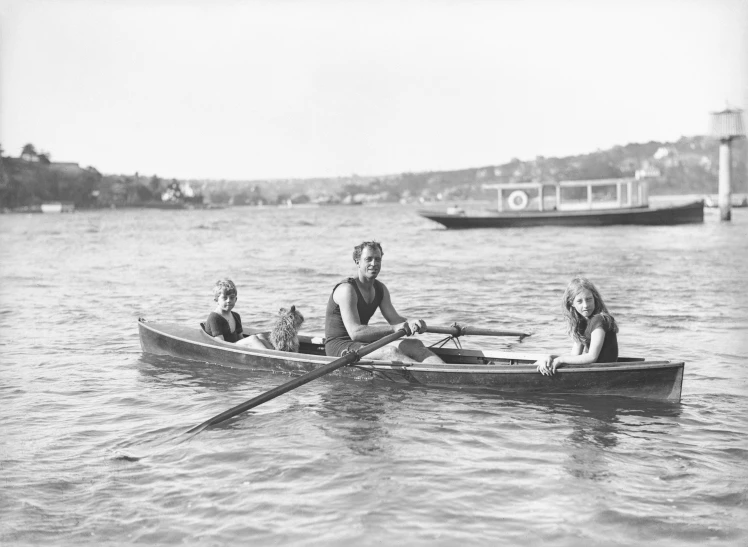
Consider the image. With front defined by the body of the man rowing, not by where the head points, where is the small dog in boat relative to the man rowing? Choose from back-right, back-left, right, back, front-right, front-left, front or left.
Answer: back

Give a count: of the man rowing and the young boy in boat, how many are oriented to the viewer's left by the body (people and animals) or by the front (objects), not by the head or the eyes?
0

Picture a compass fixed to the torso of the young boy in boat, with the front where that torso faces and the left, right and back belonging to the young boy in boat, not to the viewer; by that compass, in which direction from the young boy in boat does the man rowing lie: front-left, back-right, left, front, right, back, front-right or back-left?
front

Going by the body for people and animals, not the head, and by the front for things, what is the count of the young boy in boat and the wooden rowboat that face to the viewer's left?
1

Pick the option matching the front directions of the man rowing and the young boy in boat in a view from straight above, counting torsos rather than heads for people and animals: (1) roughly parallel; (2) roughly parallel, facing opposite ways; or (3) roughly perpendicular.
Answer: roughly parallel

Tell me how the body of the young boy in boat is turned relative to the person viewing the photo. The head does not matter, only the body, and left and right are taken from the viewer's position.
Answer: facing the viewer and to the right of the viewer

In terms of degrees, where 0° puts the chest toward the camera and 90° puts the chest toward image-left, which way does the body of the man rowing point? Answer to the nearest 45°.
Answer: approximately 315°

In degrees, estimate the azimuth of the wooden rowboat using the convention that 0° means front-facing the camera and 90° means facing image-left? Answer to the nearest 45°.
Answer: approximately 90°

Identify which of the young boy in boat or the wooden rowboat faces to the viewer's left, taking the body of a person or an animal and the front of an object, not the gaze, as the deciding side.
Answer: the wooden rowboat

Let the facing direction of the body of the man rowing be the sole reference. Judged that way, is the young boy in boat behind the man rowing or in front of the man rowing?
behind
